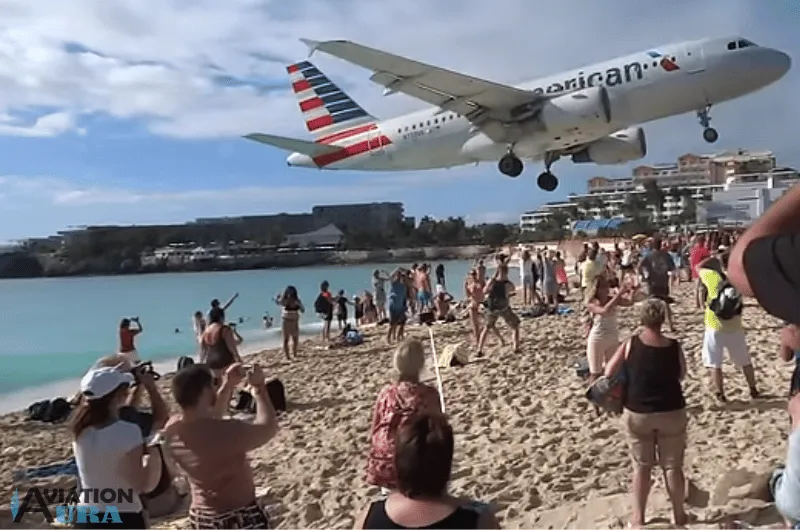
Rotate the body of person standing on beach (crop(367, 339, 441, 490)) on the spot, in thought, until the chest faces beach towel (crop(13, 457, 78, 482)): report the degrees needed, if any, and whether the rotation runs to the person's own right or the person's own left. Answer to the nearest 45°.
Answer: approximately 45° to the person's own left

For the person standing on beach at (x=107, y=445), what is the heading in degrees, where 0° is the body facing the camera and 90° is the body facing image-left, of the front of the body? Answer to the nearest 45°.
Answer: approximately 225°

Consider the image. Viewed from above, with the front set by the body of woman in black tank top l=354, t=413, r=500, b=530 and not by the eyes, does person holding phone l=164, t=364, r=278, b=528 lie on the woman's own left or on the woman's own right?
on the woman's own left

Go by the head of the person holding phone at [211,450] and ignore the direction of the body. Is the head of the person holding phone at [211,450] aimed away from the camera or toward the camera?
away from the camera

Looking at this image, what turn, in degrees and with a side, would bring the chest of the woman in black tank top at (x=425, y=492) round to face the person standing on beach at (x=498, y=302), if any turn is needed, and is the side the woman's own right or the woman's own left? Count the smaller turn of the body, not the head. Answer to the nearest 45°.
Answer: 0° — they already face them

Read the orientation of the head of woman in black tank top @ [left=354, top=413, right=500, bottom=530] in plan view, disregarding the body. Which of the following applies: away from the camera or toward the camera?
away from the camera

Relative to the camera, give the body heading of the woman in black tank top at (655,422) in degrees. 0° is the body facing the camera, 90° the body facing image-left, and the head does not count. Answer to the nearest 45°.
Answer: approximately 180°

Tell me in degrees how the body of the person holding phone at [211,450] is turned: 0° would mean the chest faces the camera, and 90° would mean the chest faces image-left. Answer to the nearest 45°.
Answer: approximately 225°

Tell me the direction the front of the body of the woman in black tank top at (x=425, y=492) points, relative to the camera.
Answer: away from the camera

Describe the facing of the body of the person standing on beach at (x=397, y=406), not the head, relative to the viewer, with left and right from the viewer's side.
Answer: facing away from the viewer

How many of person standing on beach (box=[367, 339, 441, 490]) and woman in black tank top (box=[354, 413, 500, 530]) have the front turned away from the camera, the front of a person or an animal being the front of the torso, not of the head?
2

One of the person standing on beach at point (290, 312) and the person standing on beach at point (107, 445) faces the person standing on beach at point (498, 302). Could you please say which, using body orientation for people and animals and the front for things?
the person standing on beach at point (107, 445)

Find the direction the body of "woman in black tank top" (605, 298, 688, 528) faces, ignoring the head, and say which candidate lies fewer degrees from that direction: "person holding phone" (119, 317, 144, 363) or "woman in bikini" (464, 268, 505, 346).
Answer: the woman in bikini

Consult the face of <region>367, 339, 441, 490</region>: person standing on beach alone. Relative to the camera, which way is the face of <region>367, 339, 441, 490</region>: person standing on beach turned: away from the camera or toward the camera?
away from the camera
